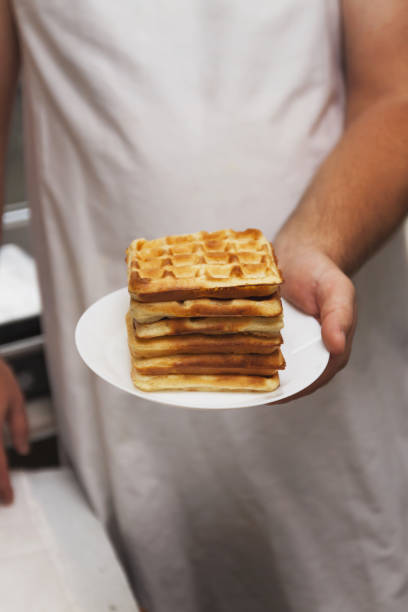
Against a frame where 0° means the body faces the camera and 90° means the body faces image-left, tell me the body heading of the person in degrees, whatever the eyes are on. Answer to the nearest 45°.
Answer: approximately 0°
